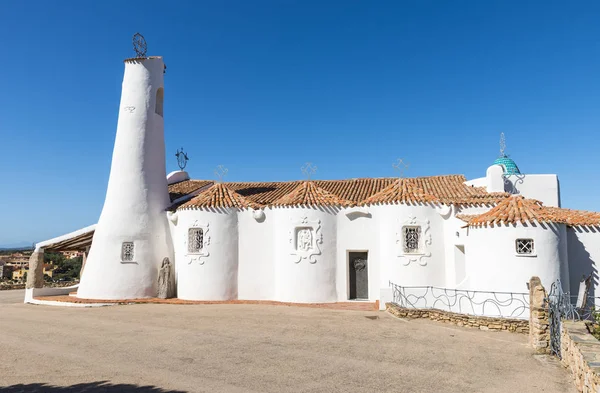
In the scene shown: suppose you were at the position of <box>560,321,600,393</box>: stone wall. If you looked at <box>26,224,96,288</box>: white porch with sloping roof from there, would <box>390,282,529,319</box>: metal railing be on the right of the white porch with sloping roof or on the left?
right

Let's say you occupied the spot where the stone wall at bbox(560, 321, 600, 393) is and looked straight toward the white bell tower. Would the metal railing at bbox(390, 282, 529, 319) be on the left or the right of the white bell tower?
right

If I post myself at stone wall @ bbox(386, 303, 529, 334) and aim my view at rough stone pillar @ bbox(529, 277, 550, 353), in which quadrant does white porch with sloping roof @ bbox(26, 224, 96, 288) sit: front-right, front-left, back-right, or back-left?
back-right

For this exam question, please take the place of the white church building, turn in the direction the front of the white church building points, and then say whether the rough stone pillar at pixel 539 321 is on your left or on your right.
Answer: on your left
